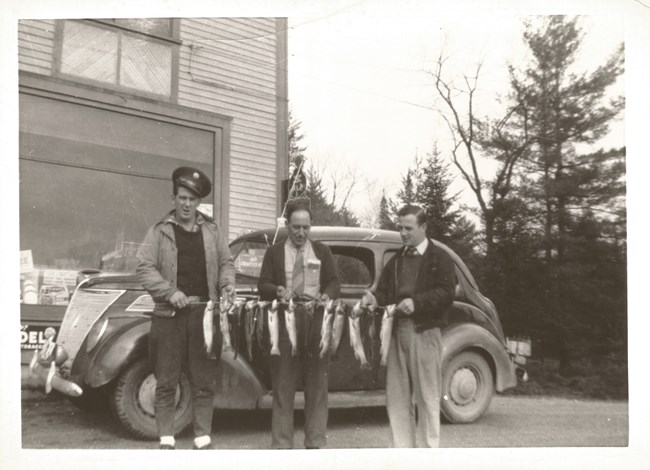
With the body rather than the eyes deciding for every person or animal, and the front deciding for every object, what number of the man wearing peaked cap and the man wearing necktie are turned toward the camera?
2

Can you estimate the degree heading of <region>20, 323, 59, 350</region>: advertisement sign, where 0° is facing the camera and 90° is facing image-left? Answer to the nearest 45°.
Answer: approximately 0°

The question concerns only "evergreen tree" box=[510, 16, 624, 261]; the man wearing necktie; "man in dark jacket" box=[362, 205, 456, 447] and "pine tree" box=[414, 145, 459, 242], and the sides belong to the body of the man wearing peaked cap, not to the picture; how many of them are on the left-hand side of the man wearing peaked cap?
4

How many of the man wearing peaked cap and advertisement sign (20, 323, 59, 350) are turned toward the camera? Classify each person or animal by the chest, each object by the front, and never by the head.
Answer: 2

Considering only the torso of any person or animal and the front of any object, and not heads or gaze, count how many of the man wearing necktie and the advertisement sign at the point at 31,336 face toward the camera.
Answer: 2

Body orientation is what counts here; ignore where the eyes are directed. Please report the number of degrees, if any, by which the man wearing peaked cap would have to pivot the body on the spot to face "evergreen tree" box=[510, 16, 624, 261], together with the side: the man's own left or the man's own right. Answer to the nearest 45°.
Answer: approximately 90° to the man's own left

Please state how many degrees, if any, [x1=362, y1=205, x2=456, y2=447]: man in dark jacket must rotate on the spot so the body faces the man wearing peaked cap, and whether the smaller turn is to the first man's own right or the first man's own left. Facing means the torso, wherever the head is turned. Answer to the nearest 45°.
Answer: approximately 45° to the first man's own right

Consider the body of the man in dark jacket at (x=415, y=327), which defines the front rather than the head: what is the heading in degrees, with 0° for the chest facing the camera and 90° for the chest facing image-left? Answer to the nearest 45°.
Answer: approximately 45°
